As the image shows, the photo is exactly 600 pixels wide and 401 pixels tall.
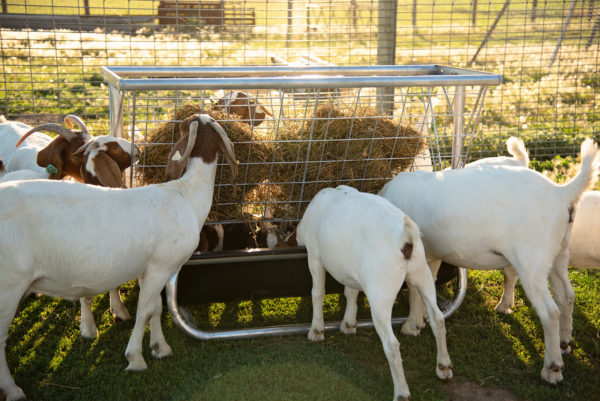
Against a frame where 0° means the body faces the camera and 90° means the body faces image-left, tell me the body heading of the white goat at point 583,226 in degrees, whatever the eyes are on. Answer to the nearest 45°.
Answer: approximately 90°

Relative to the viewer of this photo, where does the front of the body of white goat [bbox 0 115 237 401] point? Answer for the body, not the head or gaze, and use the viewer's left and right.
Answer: facing away from the viewer and to the right of the viewer

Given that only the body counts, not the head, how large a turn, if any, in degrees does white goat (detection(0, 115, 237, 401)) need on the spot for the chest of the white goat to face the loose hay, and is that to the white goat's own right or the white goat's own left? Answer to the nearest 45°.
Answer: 0° — it already faces it

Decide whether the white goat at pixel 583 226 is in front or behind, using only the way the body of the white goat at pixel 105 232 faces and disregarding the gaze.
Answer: in front

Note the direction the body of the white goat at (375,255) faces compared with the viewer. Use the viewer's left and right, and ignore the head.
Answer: facing away from the viewer and to the left of the viewer

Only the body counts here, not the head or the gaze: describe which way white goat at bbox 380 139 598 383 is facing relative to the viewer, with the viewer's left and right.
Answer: facing away from the viewer and to the left of the viewer

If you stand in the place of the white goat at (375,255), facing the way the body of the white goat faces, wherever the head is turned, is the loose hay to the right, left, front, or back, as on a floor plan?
front

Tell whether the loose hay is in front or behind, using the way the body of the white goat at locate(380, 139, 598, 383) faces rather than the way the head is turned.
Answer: in front
